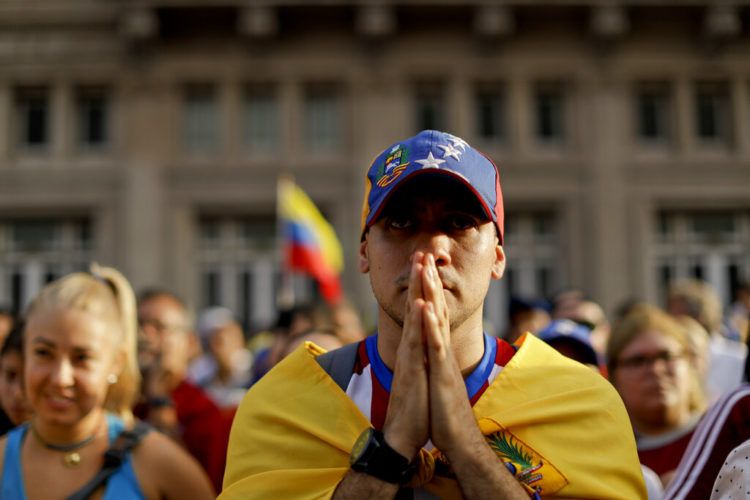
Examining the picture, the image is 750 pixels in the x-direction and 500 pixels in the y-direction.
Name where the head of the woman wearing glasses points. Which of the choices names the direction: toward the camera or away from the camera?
toward the camera

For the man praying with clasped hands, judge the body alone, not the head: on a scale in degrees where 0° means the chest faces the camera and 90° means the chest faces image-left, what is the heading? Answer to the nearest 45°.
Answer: approximately 0°

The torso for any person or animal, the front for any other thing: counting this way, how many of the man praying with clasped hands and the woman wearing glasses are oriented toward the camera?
2

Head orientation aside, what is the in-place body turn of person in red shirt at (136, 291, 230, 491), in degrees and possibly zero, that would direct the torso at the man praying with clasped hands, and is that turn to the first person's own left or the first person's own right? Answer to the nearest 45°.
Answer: approximately 45° to the first person's own left

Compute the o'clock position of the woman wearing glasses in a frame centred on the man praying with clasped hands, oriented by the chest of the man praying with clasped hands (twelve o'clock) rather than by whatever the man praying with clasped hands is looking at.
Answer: The woman wearing glasses is roughly at 7 o'clock from the man praying with clasped hands.

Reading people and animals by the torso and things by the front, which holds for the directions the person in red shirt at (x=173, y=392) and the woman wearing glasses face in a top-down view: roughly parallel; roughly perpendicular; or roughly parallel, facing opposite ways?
roughly parallel

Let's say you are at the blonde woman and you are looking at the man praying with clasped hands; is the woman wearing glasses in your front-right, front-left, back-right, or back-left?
front-left

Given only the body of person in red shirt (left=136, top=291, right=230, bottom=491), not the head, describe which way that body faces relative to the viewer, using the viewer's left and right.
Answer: facing the viewer and to the left of the viewer

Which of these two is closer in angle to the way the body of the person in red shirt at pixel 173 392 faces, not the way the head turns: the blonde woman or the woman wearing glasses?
the blonde woman

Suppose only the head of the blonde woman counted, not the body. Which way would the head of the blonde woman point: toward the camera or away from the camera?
toward the camera

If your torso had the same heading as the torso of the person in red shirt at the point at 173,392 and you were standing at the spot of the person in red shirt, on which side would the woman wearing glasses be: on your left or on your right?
on your left

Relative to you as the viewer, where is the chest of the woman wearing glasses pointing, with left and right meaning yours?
facing the viewer

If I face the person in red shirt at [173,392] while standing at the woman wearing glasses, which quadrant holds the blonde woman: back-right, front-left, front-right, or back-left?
front-left
